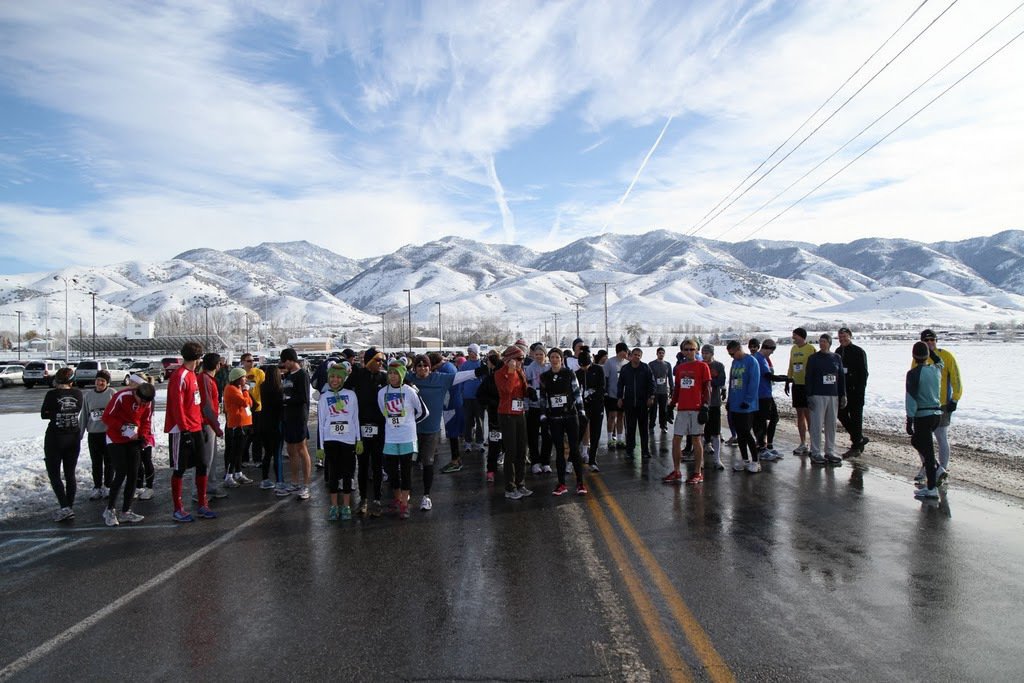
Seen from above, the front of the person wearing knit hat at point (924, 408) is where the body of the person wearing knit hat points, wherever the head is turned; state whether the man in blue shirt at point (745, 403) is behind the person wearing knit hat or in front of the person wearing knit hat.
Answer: in front

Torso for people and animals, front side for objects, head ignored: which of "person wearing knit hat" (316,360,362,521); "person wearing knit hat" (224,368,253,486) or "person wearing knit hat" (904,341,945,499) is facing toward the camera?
"person wearing knit hat" (316,360,362,521)

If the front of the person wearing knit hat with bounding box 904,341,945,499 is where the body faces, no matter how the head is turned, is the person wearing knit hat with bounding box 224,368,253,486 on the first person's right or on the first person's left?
on the first person's left

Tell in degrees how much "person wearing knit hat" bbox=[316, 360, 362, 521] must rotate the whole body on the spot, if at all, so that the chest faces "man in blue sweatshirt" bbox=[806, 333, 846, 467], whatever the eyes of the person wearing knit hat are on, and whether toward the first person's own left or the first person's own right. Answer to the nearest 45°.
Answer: approximately 90° to the first person's own left

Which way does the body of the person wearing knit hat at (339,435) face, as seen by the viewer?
toward the camera

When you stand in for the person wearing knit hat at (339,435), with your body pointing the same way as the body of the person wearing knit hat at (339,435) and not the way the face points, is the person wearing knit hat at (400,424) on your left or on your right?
on your left

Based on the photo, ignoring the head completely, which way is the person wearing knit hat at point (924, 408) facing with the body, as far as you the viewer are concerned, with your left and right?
facing away from the viewer and to the left of the viewer

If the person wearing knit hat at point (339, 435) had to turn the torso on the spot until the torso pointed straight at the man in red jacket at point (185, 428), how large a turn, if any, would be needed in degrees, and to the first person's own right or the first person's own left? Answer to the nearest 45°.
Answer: approximately 90° to the first person's own right

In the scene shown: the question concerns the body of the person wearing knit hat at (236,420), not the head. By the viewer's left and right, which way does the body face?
facing to the right of the viewer

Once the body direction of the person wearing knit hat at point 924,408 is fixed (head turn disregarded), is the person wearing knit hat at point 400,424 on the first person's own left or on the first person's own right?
on the first person's own left

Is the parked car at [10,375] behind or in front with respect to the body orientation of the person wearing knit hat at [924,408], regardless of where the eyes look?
in front

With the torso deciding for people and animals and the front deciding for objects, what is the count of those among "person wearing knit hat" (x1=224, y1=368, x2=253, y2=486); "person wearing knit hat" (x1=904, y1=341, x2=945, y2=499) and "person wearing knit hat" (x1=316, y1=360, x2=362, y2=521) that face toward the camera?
1
